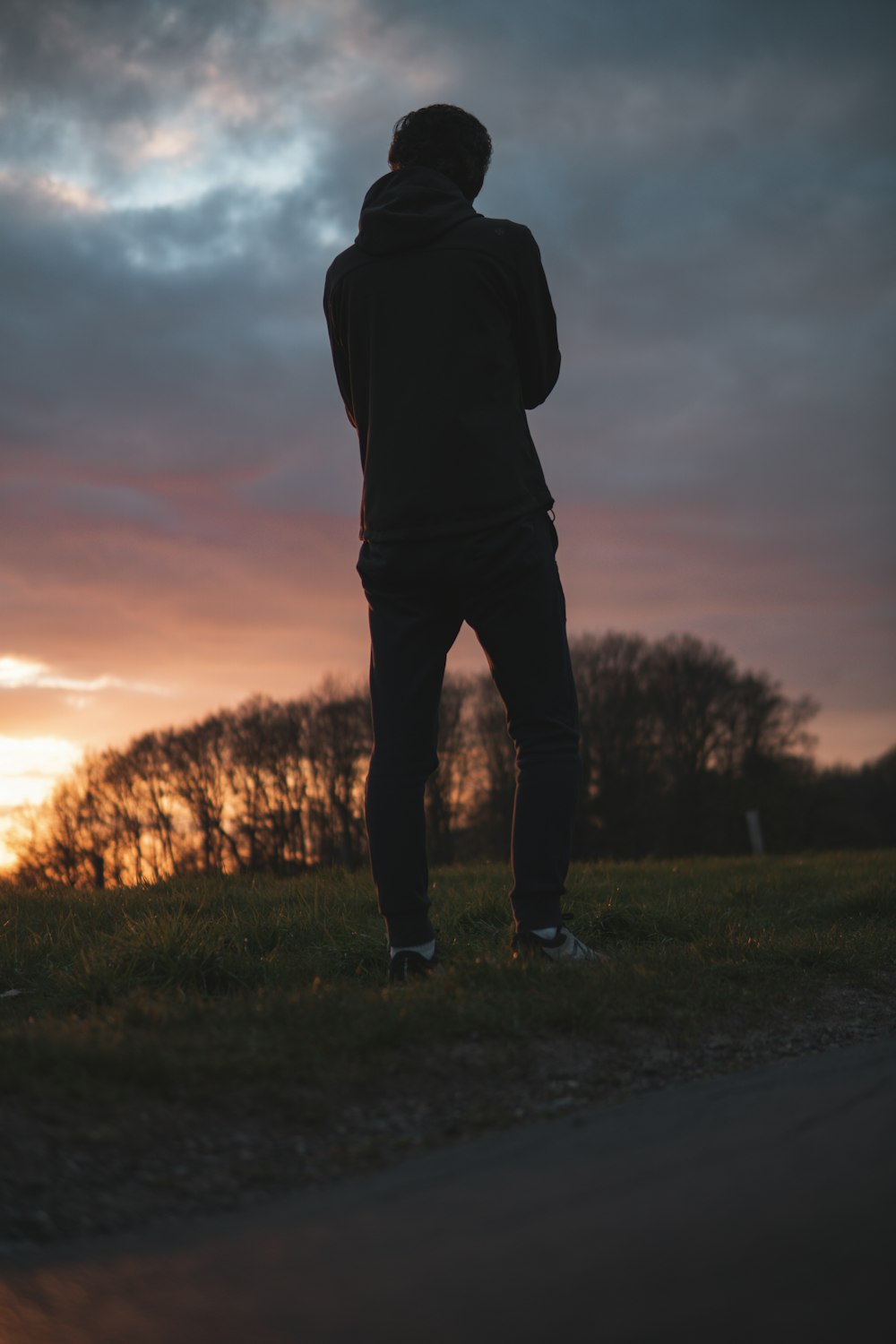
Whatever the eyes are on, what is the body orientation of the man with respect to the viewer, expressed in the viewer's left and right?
facing away from the viewer and to the right of the viewer
